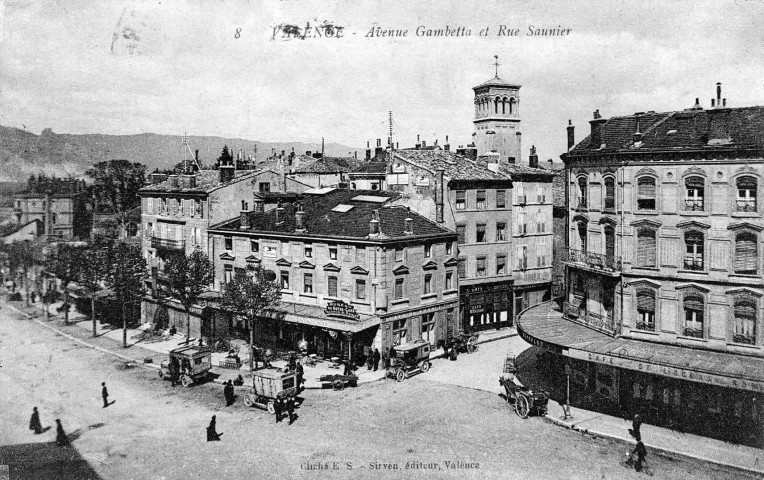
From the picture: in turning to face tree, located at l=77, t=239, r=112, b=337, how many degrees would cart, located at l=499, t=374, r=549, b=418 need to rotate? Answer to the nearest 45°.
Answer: approximately 45° to its left

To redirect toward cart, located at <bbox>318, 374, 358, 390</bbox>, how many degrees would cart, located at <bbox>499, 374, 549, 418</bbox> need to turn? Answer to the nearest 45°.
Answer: approximately 45° to its left

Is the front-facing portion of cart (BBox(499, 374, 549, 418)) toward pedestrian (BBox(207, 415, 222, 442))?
no

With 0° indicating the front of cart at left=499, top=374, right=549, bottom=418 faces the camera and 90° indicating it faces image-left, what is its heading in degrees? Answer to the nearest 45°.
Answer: approximately 135°

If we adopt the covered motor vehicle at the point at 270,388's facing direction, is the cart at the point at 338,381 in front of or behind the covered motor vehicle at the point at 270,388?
behind

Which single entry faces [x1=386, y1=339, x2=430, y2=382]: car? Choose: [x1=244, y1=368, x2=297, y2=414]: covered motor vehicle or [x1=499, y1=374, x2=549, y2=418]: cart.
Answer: [x1=499, y1=374, x2=549, y2=418]: cart

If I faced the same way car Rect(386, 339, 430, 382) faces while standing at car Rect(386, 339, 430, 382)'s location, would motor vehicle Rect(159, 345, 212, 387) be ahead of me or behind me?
ahead

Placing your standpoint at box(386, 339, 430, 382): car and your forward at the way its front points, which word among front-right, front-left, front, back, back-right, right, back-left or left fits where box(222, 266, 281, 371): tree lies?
front-right

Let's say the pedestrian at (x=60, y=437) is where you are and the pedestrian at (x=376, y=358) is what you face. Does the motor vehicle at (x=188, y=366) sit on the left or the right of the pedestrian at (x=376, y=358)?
left

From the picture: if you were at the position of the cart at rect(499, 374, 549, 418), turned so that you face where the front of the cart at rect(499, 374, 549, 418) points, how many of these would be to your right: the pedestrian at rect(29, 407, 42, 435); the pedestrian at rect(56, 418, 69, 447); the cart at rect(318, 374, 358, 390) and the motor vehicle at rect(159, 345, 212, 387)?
0

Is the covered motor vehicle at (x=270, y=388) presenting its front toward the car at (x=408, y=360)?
no

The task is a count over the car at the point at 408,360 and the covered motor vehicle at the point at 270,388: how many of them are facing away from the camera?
0

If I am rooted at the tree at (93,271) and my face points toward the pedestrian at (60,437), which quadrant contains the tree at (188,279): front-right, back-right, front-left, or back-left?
front-left

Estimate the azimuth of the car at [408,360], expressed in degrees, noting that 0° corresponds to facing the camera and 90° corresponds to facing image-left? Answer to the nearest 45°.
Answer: approximately 45°
